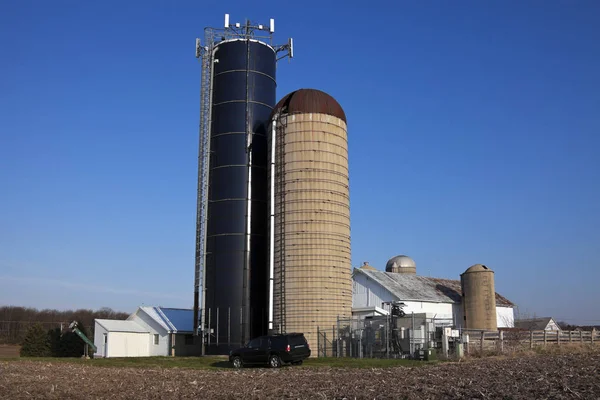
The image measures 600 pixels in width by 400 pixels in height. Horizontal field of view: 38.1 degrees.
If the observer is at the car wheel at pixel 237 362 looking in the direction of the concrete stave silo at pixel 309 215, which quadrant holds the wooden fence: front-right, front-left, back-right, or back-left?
front-right

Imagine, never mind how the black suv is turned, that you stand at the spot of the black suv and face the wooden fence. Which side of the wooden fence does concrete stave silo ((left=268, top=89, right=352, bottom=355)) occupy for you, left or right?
left

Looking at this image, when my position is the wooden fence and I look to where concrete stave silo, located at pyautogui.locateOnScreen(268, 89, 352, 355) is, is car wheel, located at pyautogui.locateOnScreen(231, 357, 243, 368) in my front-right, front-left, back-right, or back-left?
front-left

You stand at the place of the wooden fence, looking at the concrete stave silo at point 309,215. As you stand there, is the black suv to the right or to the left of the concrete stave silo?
left

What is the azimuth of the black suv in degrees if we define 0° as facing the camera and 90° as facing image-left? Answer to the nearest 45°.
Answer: approximately 135°

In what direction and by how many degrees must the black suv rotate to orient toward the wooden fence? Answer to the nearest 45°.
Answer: approximately 90° to its right

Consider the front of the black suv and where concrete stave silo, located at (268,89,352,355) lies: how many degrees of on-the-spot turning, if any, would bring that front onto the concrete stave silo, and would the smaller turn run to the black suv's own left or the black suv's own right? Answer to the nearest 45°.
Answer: approximately 45° to the black suv's own right

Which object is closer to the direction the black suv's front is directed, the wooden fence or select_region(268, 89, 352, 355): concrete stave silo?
the concrete stave silo
